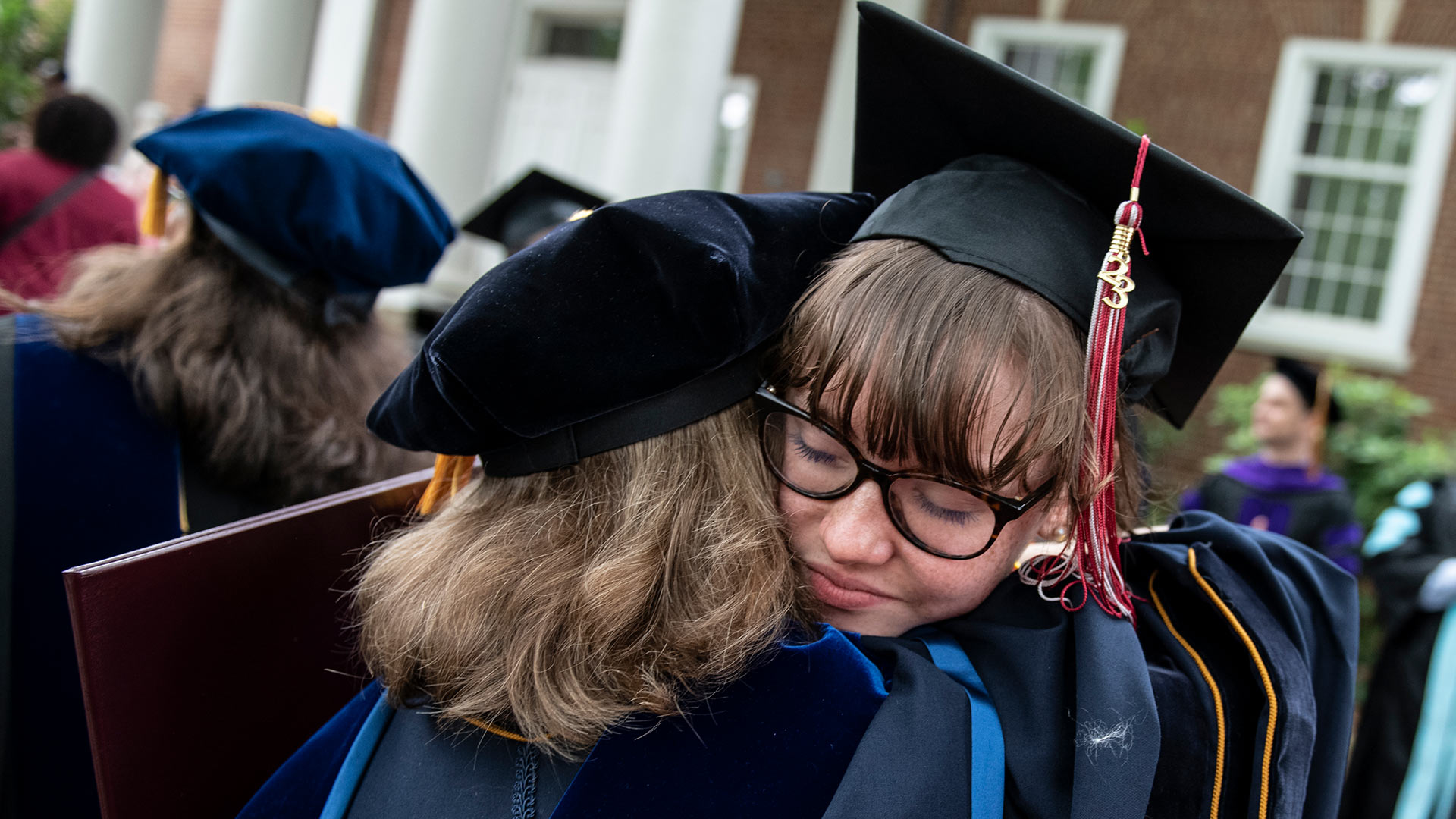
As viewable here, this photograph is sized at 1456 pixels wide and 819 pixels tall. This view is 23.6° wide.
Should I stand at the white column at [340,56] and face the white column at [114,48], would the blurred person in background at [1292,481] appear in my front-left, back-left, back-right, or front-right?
back-left

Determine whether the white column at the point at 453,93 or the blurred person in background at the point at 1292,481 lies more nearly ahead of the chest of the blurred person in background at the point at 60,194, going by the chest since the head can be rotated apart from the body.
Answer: the white column

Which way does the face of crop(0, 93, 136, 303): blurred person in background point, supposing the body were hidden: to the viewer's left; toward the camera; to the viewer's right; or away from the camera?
away from the camera

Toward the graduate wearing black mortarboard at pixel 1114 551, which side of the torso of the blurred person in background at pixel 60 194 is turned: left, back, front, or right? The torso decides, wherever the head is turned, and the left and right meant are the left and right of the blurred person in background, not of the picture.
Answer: back

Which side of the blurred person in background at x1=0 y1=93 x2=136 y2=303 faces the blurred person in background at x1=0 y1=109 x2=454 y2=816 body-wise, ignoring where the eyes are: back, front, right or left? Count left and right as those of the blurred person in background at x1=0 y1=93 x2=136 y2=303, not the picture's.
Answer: back

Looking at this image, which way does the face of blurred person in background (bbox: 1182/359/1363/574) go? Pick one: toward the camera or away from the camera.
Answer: toward the camera

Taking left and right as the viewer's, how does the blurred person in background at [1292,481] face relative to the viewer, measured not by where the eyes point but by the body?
facing the viewer and to the left of the viewer

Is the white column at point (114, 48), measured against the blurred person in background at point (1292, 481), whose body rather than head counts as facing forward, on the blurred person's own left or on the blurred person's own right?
on the blurred person's own right

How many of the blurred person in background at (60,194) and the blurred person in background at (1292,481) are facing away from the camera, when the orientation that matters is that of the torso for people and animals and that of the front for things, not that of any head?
1

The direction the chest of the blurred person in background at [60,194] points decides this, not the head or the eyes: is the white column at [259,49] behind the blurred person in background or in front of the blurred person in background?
in front

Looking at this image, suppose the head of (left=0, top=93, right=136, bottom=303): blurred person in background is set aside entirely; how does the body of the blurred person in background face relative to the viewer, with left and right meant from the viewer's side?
facing away from the viewer

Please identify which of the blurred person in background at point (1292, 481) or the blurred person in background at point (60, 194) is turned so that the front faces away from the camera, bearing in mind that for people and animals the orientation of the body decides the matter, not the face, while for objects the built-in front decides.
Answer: the blurred person in background at point (60, 194)
